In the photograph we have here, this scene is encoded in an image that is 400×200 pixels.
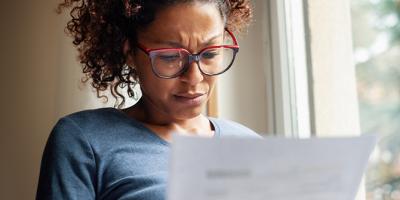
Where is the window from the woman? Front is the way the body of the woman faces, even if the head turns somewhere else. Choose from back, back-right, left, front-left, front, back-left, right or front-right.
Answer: front-left

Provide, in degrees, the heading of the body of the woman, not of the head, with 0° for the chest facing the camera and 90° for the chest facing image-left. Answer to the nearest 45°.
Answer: approximately 315°

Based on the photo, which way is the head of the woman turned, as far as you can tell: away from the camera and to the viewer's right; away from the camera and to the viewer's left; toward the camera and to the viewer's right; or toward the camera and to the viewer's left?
toward the camera and to the viewer's right
